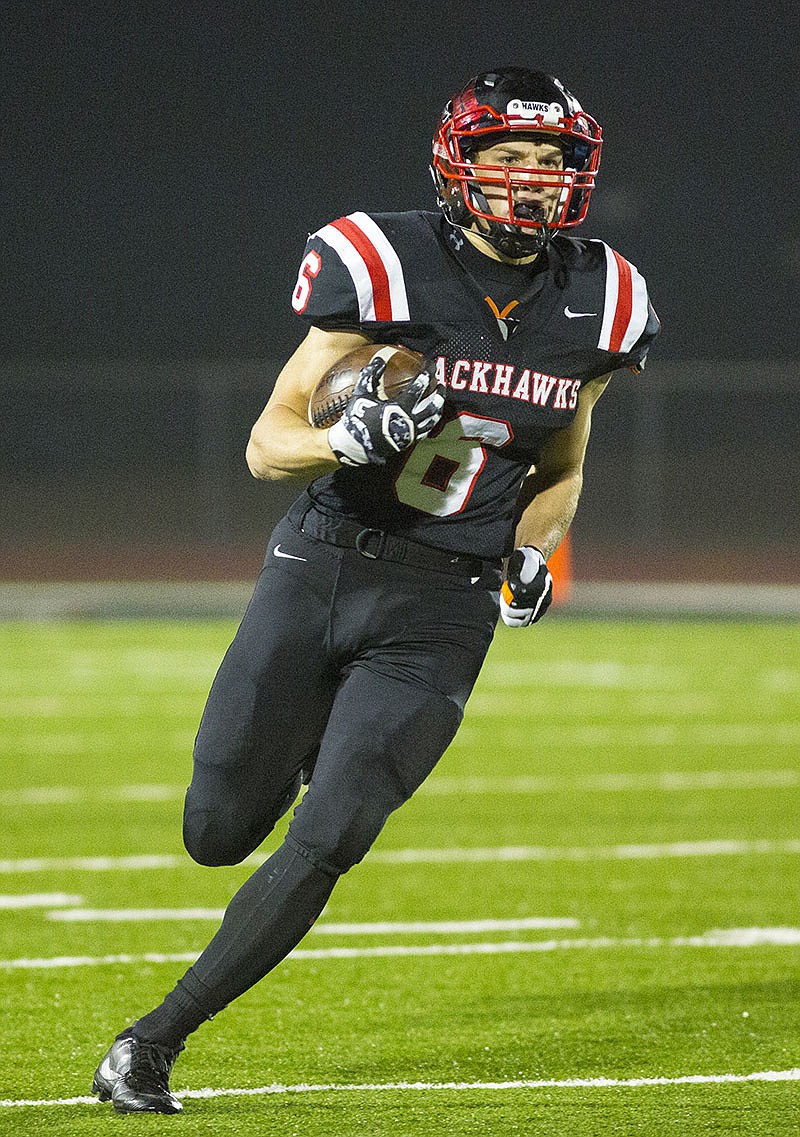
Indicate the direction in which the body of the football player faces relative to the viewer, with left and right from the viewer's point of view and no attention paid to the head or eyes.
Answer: facing the viewer
